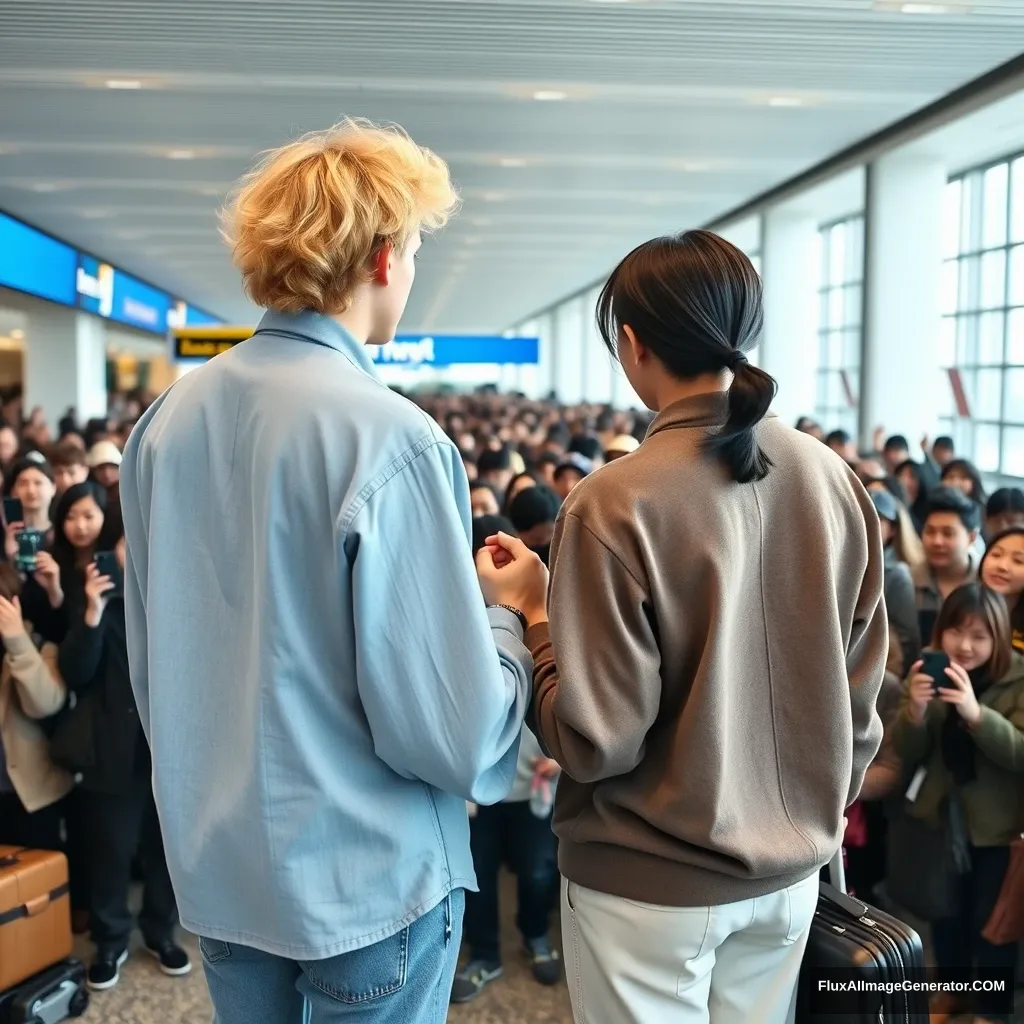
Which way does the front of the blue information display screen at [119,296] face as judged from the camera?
facing the viewer and to the right of the viewer

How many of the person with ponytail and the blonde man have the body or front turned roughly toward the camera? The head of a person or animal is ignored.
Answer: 0

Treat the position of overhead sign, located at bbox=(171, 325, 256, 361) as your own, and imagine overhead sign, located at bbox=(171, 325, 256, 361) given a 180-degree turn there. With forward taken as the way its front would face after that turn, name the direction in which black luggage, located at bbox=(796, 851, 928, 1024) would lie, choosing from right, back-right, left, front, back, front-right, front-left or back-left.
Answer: back

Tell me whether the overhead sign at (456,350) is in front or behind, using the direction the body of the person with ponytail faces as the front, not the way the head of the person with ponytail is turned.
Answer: in front

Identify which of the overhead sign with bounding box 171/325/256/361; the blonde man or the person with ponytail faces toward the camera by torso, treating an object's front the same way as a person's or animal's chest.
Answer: the overhead sign

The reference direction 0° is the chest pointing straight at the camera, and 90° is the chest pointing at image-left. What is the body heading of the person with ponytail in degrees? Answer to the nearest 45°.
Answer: approximately 135°

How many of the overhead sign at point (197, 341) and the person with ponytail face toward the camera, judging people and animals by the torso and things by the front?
1

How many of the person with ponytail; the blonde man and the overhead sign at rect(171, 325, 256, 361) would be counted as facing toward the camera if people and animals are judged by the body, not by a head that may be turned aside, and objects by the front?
1

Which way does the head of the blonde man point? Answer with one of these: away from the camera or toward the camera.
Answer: away from the camera

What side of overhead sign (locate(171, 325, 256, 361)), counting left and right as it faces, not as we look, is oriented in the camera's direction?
front

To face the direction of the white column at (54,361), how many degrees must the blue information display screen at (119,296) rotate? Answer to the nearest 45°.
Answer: approximately 90° to its right

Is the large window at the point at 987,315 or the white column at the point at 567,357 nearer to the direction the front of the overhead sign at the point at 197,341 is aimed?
the large window

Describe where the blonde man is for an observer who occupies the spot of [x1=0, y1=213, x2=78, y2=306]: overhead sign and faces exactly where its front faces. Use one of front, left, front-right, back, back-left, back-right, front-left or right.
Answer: front-right

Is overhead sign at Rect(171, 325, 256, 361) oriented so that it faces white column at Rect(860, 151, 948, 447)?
no

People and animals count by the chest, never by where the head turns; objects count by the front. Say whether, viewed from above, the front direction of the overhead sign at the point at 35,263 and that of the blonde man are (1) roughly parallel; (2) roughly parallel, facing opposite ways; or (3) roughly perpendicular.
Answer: roughly perpendicular

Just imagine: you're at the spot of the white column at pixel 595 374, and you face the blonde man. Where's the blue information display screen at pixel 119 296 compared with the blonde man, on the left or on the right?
right

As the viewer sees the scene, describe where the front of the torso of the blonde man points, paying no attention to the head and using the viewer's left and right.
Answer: facing away from the viewer and to the right of the viewer

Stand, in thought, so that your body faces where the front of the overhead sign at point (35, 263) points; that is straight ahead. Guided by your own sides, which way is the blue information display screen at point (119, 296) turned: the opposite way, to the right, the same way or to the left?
the same way

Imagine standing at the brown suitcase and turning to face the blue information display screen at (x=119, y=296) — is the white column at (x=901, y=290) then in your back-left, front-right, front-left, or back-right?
front-right

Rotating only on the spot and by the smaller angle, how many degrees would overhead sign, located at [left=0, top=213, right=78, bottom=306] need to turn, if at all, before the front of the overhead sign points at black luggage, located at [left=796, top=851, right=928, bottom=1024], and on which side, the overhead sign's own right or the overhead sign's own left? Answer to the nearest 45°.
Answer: approximately 45° to the overhead sign's own right

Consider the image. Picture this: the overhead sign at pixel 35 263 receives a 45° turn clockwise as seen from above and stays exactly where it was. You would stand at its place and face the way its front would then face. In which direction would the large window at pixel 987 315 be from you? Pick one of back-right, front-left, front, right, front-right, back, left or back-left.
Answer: front-left

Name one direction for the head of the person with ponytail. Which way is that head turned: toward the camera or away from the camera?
away from the camera
